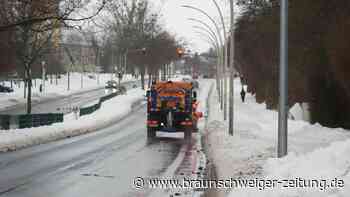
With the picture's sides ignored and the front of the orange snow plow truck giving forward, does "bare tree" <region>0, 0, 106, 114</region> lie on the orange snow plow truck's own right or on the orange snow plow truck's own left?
on the orange snow plow truck's own left

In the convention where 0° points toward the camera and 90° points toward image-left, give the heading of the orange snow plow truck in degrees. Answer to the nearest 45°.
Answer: approximately 180°

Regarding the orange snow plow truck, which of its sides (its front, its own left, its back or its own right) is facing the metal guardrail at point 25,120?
left

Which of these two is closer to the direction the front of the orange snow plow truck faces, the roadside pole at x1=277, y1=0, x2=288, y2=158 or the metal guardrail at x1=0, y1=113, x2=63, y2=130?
the metal guardrail

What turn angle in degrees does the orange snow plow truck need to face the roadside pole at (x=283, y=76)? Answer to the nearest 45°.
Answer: approximately 180°

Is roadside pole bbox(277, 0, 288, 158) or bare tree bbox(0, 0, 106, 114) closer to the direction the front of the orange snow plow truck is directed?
the bare tree

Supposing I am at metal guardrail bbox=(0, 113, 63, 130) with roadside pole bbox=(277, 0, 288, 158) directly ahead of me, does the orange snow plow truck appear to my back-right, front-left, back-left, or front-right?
front-left
